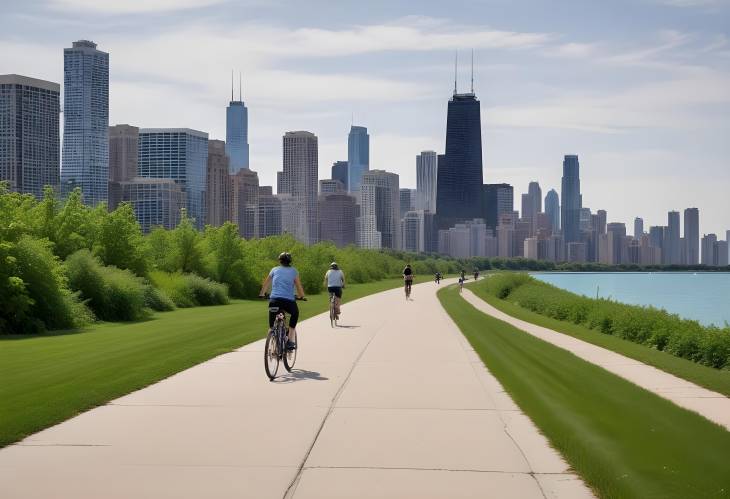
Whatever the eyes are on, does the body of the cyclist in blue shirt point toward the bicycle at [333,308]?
yes

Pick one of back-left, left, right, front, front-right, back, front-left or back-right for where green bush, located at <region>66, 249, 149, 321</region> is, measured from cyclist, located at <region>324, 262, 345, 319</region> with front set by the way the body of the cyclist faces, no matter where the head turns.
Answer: front-left

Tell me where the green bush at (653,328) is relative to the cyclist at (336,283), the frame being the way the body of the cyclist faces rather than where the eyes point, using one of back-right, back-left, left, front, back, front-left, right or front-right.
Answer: right

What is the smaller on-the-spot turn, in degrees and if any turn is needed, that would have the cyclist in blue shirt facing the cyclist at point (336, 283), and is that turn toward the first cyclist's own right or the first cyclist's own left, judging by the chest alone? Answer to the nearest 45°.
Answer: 0° — they already face them

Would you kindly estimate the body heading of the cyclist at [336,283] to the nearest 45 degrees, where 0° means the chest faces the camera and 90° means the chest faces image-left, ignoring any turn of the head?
approximately 180°

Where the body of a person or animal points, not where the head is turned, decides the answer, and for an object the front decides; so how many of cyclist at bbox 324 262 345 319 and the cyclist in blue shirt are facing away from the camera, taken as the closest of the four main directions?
2

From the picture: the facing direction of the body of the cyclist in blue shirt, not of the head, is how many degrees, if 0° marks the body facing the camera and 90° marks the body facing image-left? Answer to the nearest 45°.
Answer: approximately 180°

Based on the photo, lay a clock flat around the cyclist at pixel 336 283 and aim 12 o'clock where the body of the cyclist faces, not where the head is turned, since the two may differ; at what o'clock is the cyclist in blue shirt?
The cyclist in blue shirt is roughly at 6 o'clock from the cyclist.
